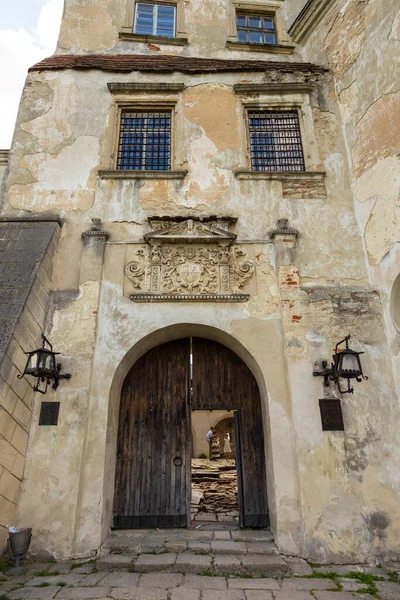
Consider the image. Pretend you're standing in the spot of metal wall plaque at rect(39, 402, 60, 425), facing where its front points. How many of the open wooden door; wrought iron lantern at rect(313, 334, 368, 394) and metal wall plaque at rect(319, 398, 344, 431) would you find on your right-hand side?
0

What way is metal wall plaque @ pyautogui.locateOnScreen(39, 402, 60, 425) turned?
toward the camera

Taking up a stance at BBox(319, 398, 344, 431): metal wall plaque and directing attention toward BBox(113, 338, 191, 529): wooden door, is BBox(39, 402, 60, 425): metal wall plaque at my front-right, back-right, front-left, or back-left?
front-left

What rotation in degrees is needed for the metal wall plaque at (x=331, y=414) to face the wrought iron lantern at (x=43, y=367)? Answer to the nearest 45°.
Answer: approximately 45° to its right

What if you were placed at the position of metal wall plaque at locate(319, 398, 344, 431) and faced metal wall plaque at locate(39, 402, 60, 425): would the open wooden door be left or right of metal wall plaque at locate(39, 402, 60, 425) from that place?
right

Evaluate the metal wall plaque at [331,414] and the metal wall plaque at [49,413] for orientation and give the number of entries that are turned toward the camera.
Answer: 2

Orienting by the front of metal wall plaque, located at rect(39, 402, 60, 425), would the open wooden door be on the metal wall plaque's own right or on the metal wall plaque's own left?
on the metal wall plaque's own left

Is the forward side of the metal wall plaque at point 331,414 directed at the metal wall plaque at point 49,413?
no

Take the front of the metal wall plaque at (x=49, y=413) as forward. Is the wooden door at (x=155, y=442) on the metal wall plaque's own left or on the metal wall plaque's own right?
on the metal wall plaque's own left

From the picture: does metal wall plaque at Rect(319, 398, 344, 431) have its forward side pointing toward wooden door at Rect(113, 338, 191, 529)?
no

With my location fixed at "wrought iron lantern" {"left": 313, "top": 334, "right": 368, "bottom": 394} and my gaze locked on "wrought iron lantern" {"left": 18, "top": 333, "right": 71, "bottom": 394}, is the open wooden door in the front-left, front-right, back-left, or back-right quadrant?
front-right

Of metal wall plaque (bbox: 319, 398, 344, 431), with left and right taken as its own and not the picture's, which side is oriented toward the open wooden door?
right

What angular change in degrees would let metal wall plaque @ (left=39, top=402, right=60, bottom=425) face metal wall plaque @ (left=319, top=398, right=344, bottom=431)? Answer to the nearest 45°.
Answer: approximately 90° to its left

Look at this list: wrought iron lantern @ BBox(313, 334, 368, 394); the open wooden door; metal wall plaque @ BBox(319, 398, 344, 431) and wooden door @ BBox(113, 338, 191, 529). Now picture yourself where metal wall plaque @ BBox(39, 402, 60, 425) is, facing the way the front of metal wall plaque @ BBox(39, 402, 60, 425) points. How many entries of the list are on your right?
0
